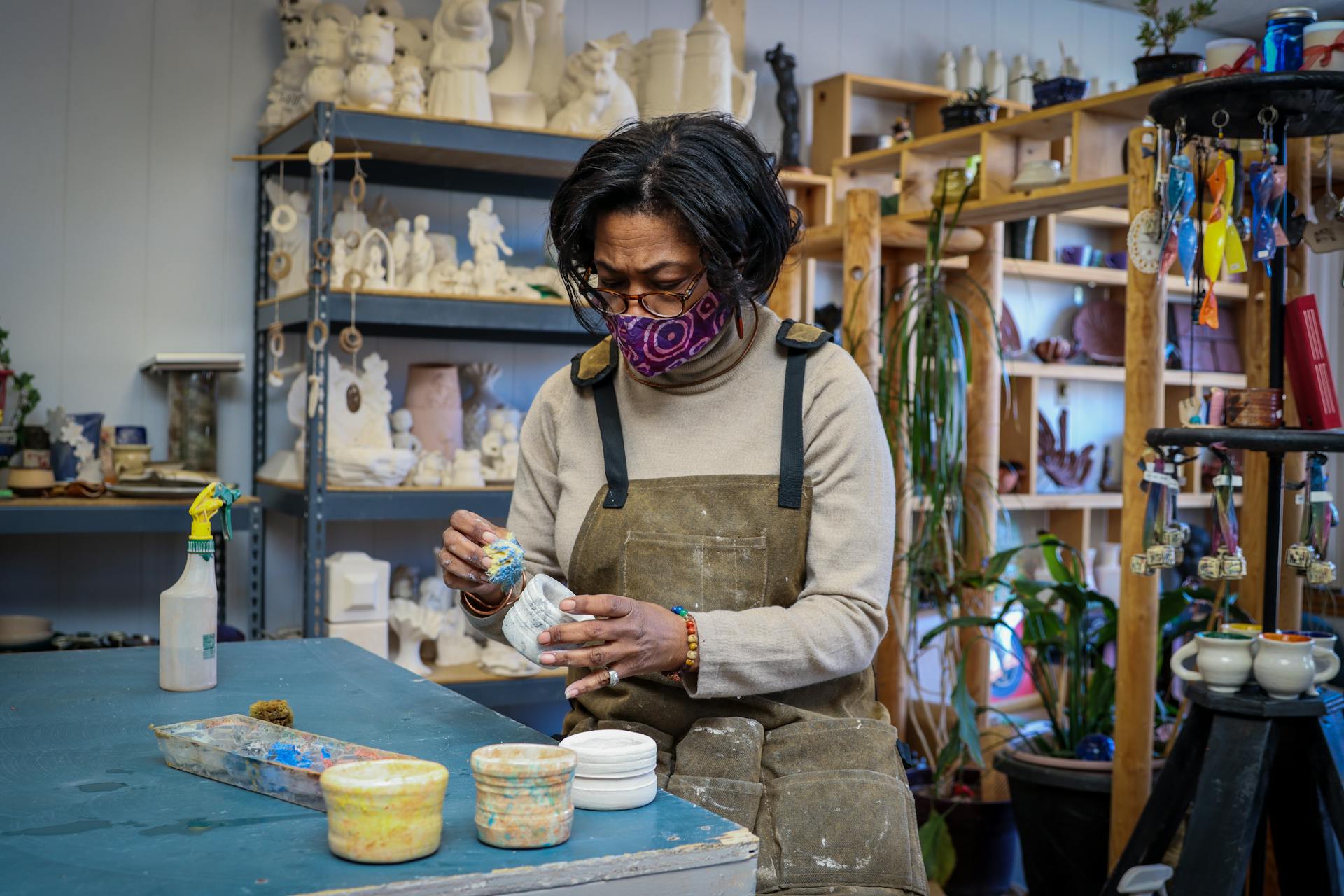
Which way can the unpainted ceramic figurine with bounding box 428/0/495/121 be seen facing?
toward the camera

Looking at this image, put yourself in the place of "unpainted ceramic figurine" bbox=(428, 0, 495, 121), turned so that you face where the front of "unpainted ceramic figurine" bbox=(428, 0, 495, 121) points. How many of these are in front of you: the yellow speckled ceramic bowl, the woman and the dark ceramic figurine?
2

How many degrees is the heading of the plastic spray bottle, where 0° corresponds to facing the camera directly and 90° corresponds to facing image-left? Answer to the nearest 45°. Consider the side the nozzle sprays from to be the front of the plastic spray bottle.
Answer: approximately 270°

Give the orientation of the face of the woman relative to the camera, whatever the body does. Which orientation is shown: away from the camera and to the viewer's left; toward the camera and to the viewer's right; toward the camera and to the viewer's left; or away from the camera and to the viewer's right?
toward the camera and to the viewer's left

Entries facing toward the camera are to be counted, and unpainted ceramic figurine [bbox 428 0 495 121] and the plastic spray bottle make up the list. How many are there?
1

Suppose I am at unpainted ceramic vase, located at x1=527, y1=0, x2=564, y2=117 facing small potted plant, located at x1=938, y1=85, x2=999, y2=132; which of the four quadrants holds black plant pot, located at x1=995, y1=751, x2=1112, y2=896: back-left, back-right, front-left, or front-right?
front-right

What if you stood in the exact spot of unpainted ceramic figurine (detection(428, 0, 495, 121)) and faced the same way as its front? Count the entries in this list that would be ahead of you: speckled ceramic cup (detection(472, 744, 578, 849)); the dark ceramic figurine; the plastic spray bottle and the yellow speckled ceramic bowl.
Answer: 3

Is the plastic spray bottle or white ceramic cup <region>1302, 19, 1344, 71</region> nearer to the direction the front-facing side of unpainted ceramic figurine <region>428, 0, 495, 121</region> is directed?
the plastic spray bottle

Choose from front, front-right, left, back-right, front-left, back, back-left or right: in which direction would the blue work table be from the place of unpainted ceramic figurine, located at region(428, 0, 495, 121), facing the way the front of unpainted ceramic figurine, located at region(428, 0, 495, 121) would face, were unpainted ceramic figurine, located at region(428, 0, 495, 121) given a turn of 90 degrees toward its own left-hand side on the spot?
right

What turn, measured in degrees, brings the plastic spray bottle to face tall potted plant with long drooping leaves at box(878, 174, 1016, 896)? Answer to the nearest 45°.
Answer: approximately 45° to its left

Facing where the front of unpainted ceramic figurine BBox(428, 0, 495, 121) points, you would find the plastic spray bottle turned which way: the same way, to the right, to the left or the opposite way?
to the left

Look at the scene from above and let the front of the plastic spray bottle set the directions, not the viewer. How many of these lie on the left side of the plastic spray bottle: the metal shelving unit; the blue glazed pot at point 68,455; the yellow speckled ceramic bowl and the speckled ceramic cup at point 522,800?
2

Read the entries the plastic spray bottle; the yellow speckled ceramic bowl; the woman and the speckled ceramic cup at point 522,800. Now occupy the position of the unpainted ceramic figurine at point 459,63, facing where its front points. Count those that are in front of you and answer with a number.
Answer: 4

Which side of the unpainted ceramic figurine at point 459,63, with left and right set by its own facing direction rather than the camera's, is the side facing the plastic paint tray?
front

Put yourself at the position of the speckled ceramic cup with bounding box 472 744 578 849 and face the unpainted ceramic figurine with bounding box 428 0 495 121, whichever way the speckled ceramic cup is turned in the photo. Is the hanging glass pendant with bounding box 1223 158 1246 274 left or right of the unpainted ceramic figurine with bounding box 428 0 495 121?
right

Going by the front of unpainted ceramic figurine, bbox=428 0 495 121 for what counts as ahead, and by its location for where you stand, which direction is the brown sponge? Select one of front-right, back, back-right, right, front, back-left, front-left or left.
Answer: front
